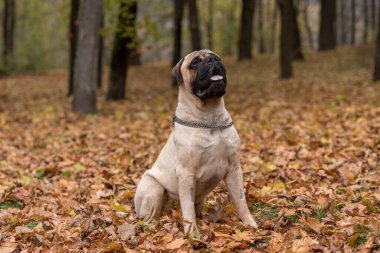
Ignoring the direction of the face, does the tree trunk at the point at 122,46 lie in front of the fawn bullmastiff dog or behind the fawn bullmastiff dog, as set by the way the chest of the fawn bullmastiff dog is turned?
behind

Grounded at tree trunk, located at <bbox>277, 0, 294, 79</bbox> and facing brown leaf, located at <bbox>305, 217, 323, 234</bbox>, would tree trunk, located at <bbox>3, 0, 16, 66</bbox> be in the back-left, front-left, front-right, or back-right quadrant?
back-right

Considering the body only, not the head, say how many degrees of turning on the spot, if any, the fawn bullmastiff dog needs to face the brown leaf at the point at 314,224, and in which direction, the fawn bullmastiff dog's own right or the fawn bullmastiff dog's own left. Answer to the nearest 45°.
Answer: approximately 45° to the fawn bullmastiff dog's own left

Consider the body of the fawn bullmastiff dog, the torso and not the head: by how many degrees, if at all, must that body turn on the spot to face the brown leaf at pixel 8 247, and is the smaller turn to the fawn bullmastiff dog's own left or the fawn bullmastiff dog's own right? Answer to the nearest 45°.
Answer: approximately 135° to the fawn bullmastiff dog's own right

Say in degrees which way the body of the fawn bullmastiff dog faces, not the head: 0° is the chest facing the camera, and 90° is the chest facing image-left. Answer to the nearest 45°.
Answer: approximately 315°

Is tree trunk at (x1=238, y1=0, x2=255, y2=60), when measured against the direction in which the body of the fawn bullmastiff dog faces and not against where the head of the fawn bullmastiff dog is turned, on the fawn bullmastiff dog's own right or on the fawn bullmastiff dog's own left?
on the fawn bullmastiff dog's own left

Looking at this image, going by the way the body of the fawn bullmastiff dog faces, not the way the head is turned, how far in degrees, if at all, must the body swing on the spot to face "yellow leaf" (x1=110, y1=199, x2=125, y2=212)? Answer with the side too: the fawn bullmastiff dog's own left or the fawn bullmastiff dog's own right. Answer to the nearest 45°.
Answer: approximately 180°

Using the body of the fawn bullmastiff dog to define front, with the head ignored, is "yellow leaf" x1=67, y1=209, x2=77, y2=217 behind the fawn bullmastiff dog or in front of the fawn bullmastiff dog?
behind
